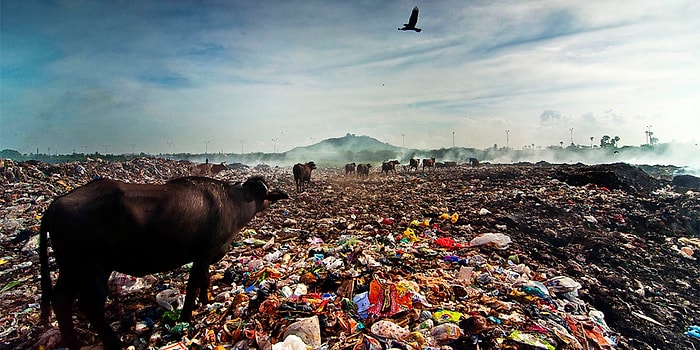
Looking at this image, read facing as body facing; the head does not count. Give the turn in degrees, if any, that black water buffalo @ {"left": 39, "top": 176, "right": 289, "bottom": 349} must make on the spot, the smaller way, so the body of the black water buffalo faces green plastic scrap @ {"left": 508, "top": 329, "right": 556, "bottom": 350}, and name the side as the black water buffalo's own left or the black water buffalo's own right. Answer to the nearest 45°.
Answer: approximately 90° to the black water buffalo's own right

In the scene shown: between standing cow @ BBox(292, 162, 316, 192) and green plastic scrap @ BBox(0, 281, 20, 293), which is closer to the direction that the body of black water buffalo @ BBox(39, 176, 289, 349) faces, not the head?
the standing cow

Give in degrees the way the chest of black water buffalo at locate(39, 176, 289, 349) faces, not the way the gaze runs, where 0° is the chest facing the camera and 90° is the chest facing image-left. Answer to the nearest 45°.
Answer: approximately 225°
